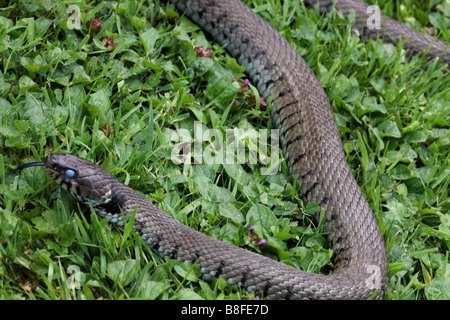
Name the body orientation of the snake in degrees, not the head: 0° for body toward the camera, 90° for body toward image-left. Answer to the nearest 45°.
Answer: approximately 90°
